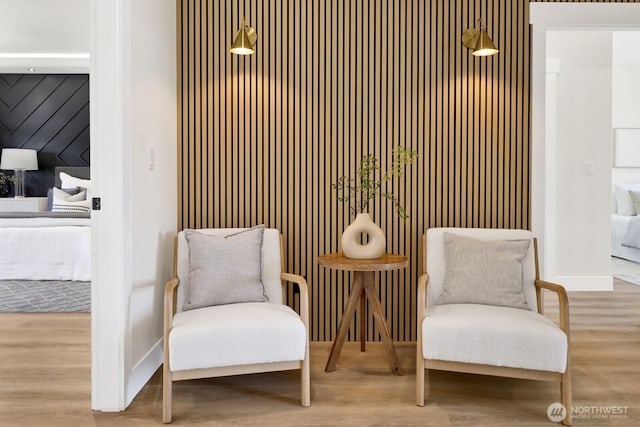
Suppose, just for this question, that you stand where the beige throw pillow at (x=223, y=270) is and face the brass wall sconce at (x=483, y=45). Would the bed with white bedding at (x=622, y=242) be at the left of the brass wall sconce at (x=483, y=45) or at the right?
left

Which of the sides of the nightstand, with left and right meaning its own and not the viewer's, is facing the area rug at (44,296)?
front

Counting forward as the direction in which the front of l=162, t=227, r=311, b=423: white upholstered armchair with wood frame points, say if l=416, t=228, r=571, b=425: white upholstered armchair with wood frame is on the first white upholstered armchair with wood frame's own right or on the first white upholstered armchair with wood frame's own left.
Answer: on the first white upholstered armchair with wood frame's own left

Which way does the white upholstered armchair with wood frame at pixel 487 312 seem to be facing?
toward the camera

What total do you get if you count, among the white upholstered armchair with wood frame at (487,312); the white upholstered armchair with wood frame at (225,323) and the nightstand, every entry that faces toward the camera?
3

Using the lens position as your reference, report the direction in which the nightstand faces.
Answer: facing the viewer

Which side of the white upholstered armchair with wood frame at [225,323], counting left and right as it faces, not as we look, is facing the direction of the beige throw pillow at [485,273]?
left

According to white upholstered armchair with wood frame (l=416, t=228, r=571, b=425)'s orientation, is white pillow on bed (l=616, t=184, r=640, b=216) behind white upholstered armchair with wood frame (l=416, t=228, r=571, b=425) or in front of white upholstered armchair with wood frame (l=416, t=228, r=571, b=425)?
behind

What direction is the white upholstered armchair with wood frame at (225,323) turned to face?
toward the camera

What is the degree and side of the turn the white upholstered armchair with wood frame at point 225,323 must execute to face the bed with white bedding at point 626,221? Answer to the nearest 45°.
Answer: approximately 135° to its left
